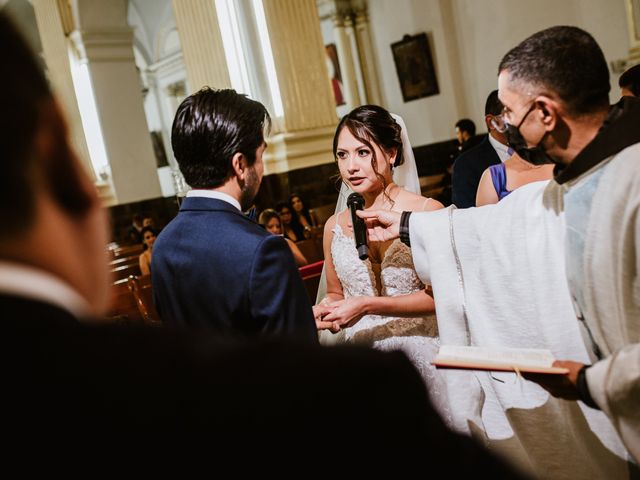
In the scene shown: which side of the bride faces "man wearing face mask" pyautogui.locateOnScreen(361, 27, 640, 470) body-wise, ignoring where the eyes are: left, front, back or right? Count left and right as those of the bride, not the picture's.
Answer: left

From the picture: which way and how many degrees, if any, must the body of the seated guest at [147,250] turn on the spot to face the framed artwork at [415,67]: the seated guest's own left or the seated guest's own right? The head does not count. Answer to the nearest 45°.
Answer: approximately 90° to the seated guest's own left

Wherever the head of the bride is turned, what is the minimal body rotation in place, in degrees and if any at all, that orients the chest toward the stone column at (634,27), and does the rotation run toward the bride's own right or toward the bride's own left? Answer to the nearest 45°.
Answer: approximately 180°

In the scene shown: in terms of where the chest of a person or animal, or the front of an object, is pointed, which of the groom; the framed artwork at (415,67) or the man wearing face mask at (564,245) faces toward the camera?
the framed artwork

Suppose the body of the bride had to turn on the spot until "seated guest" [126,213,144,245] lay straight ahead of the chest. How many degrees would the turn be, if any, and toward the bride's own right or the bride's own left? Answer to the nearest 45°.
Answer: approximately 90° to the bride's own right

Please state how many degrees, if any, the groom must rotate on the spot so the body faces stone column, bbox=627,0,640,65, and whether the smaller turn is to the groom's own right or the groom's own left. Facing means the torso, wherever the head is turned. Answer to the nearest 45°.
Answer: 0° — they already face it

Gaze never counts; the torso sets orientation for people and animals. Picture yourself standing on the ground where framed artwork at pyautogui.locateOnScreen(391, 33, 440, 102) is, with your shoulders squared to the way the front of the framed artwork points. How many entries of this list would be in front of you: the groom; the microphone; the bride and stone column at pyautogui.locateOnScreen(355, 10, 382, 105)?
3

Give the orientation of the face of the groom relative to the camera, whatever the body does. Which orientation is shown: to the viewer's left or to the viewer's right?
to the viewer's right

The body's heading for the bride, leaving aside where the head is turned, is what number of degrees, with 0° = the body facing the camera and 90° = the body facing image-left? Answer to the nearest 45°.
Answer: approximately 45°

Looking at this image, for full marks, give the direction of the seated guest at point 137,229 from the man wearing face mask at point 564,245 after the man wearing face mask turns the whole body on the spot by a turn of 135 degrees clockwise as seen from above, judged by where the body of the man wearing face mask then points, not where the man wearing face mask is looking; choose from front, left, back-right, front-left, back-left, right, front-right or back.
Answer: left

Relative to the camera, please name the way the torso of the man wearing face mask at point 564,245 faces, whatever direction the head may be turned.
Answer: to the viewer's left

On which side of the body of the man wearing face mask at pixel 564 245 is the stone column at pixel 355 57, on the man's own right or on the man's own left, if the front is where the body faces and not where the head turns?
on the man's own right

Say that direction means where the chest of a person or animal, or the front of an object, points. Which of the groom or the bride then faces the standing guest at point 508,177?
the groom

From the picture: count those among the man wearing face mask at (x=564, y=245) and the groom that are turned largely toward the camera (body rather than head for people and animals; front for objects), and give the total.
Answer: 0

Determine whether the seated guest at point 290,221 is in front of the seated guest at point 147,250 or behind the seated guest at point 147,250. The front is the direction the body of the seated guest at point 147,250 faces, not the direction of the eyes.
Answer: in front

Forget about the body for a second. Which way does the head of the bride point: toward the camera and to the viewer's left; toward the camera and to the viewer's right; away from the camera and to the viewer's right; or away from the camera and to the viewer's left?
toward the camera and to the viewer's left

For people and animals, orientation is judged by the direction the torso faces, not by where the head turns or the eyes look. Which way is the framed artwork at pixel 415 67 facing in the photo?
toward the camera

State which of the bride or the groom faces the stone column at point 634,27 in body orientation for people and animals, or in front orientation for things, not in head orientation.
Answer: the groom
